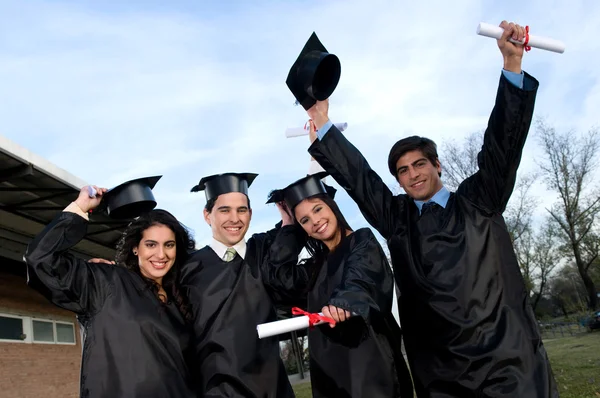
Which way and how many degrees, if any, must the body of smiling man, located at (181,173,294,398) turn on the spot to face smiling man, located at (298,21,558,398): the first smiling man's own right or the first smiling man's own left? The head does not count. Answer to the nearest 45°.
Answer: approximately 45° to the first smiling man's own left

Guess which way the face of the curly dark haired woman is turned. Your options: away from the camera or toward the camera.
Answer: toward the camera

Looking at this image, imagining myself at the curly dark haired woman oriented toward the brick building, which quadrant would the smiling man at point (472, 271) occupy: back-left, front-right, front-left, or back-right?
back-right

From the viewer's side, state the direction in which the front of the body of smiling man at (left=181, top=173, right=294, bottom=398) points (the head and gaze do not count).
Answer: toward the camera

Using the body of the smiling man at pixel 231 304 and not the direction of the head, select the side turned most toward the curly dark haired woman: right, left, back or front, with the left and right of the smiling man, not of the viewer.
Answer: right

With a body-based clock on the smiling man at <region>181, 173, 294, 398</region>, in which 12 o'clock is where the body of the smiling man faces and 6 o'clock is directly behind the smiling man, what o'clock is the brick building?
The brick building is roughly at 5 o'clock from the smiling man.

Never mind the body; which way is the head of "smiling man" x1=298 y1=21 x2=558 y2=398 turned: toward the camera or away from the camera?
toward the camera

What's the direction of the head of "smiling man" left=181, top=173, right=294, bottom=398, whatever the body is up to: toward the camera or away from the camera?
toward the camera

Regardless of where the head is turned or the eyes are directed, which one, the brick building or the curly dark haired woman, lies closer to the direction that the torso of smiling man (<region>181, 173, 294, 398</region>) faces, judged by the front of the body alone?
the curly dark haired woman
